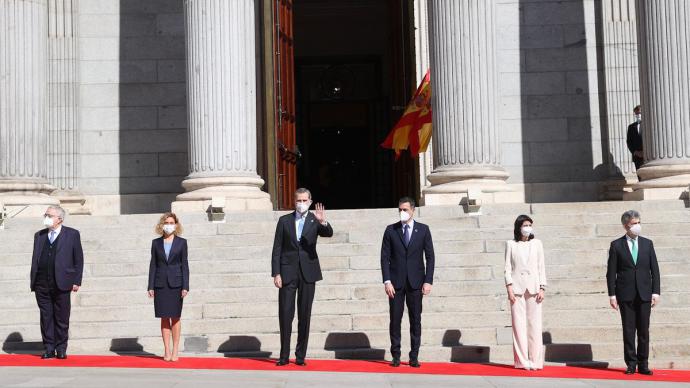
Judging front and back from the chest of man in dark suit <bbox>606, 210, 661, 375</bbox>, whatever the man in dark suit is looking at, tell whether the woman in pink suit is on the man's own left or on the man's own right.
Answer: on the man's own right

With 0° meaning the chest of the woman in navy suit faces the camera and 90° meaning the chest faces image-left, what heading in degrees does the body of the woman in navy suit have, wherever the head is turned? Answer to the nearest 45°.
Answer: approximately 0°

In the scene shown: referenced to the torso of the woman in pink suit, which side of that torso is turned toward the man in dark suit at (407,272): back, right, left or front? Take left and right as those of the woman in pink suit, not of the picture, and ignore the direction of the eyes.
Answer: right

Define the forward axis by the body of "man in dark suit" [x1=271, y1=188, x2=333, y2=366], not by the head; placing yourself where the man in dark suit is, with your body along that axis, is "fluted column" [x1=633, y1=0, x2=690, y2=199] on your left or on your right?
on your left

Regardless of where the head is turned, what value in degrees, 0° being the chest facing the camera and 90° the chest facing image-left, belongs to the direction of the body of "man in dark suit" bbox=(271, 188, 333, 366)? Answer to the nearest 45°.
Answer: approximately 0°

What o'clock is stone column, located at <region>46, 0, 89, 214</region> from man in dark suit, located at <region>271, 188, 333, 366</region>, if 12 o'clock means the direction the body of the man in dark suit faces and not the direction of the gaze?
The stone column is roughly at 5 o'clock from the man in dark suit.

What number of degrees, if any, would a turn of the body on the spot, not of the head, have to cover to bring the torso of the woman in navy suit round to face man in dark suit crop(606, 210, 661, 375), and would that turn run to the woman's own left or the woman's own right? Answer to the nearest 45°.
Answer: approximately 90° to the woman's own left

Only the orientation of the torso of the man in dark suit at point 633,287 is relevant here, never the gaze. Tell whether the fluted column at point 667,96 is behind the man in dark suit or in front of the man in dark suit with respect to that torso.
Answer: behind
